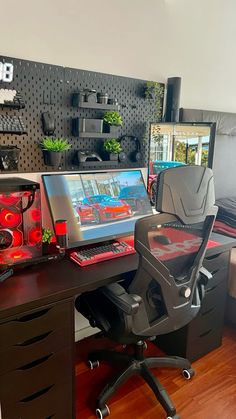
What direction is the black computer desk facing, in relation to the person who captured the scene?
facing the viewer and to the right of the viewer

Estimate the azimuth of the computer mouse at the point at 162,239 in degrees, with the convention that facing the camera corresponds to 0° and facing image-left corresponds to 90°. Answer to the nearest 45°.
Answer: approximately 135°

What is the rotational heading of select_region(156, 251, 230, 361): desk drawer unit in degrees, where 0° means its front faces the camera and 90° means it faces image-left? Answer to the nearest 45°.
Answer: approximately 315°

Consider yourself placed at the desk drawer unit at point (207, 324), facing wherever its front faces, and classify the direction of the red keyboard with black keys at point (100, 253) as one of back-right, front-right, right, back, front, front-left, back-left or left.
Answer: right

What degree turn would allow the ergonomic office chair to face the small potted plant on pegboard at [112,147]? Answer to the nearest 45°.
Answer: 0° — it already faces it

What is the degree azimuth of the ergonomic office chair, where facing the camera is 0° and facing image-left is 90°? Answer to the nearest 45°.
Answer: approximately 135°

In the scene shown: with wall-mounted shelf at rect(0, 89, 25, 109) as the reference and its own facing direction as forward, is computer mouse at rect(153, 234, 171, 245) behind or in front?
in front

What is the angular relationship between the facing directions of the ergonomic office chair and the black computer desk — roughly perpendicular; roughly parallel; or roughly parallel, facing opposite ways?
roughly parallel, facing opposite ways

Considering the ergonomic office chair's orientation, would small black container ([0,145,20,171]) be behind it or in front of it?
in front

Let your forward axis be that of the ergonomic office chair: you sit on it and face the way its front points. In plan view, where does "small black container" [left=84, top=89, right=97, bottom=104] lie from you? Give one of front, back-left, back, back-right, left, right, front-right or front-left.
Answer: front

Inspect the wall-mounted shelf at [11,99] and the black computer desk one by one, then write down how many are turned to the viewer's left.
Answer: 0
